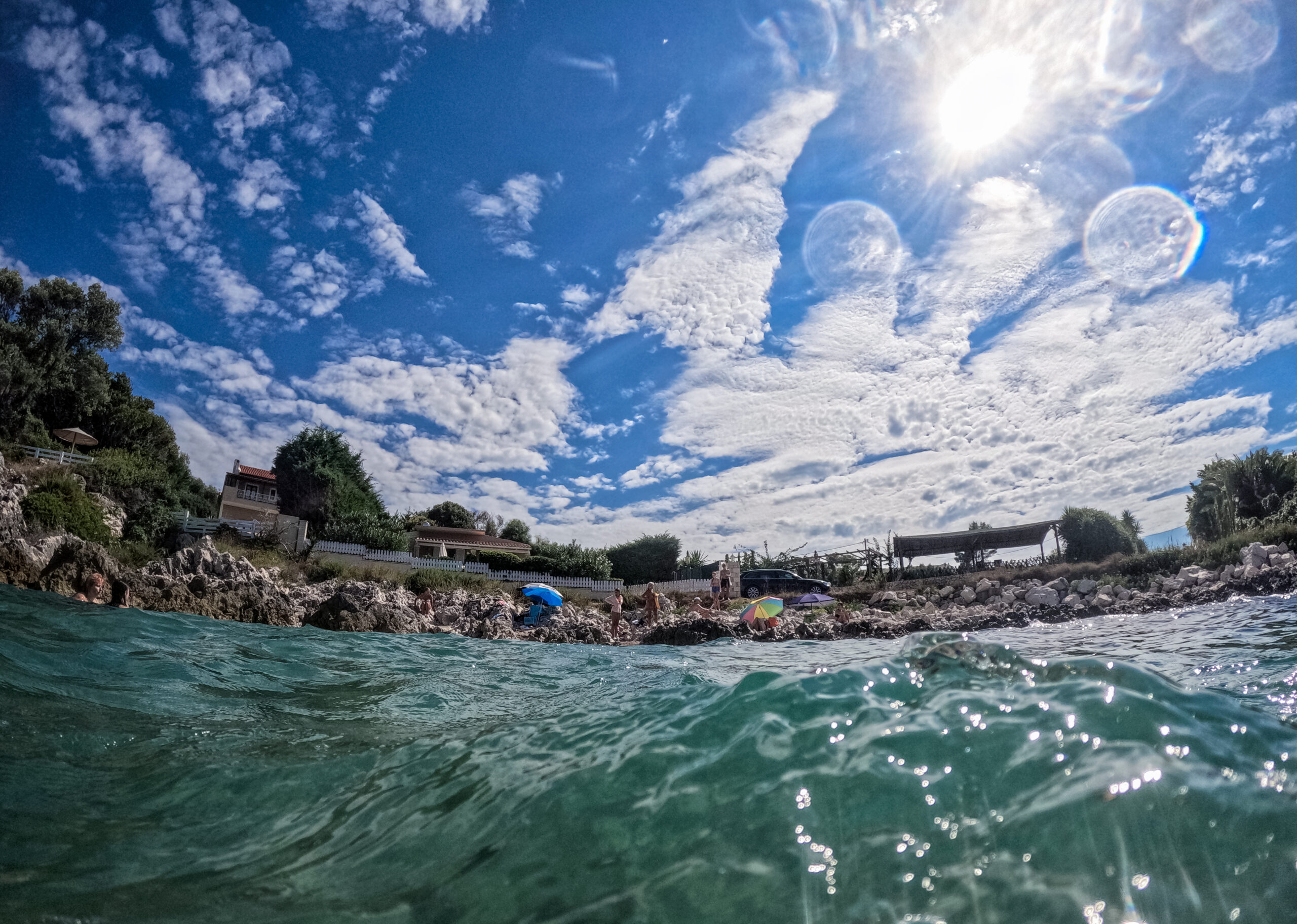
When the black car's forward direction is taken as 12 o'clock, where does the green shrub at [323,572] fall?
The green shrub is roughly at 5 o'clock from the black car.

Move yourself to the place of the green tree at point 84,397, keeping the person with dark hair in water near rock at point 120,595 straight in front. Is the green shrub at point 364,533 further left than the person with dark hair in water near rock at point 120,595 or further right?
left

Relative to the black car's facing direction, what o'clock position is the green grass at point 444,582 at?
The green grass is roughly at 5 o'clock from the black car.

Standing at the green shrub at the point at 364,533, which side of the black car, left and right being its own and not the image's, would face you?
back

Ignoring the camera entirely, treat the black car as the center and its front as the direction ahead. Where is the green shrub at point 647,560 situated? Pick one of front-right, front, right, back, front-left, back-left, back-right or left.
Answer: back-left

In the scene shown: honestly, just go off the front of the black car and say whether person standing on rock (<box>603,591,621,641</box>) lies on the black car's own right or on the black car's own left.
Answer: on the black car's own right

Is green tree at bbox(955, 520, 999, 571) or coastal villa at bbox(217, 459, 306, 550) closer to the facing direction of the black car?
the green tree

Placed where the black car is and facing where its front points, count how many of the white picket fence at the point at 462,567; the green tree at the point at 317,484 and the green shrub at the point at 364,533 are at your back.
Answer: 3

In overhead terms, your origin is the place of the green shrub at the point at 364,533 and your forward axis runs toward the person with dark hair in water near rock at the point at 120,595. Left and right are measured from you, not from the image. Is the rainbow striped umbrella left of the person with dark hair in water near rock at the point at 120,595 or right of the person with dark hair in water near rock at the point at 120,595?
left

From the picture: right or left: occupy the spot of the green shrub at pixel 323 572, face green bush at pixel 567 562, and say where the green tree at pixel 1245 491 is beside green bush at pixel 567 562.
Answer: right

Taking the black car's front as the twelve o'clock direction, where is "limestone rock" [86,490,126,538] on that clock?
The limestone rock is roughly at 5 o'clock from the black car.

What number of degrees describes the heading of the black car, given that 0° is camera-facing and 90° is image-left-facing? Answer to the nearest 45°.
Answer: approximately 270°
